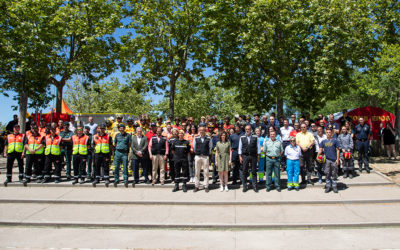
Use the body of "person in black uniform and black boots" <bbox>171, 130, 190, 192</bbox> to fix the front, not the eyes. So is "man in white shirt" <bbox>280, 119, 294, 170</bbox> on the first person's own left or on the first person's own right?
on the first person's own left

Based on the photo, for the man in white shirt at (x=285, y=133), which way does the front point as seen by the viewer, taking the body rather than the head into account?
toward the camera

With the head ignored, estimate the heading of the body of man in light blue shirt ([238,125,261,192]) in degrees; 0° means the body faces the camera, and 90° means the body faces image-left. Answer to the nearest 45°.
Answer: approximately 0°

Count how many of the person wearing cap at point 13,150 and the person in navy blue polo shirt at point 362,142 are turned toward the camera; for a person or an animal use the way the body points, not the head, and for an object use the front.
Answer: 2

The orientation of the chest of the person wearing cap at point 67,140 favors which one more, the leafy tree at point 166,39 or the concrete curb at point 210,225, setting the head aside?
the concrete curb

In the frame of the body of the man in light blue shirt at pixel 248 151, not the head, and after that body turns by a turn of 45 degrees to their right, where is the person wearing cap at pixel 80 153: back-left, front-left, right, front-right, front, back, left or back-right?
front-right

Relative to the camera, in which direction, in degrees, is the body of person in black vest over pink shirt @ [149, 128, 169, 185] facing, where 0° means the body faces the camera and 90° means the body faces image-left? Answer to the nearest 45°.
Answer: approximately 0°

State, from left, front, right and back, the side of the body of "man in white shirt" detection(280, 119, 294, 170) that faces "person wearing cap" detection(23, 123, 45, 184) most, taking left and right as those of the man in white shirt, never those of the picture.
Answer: right

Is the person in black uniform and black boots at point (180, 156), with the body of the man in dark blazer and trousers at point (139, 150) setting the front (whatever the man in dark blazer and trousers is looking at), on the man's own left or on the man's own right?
on the man's own left

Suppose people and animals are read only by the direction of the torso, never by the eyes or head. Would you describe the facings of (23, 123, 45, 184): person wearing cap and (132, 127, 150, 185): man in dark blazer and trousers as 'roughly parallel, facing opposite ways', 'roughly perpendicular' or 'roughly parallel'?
roughly parallel

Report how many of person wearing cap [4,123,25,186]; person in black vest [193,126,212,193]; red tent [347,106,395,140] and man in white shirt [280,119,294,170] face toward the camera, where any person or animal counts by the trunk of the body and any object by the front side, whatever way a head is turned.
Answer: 4

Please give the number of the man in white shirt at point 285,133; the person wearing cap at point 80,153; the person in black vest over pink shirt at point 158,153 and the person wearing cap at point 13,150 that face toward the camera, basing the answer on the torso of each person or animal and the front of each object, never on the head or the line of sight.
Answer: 4

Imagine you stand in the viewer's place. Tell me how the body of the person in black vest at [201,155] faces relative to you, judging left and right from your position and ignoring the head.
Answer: facing the viewer

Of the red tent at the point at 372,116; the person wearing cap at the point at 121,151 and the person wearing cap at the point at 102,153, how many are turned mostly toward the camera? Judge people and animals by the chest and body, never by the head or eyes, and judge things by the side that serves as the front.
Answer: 3
